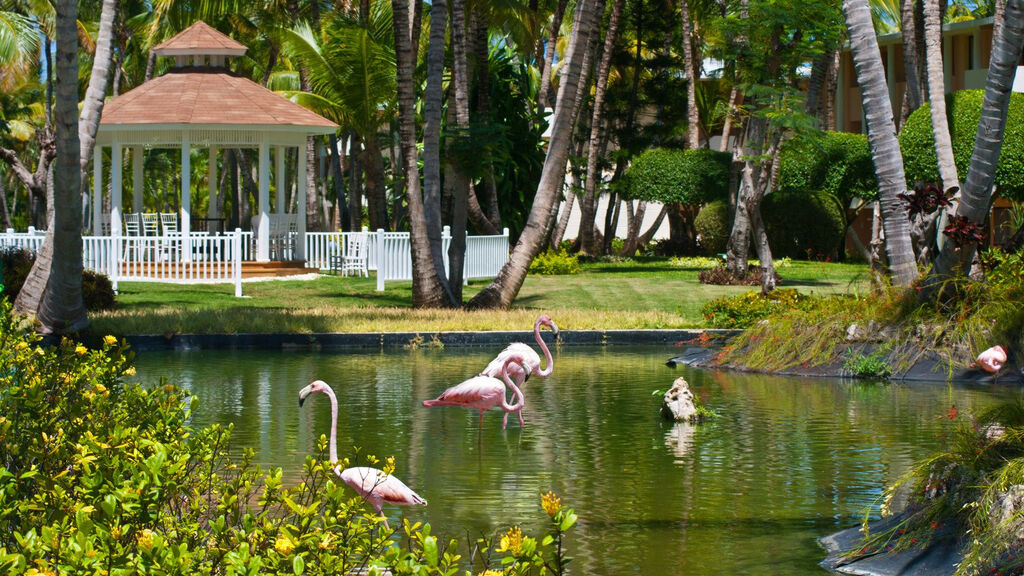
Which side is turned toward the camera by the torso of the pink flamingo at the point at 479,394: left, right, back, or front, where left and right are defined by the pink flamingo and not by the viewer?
right

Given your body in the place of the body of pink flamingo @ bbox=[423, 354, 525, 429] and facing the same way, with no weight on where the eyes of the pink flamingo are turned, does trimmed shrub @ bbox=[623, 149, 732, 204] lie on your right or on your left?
on your left

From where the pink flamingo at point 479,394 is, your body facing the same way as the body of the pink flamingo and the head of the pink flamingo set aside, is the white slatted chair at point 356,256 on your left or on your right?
on your left

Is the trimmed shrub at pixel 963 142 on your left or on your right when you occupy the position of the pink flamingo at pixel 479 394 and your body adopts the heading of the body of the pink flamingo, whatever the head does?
on your left

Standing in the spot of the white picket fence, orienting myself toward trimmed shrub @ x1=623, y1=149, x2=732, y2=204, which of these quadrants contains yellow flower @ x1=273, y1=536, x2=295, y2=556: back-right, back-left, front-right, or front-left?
back-right

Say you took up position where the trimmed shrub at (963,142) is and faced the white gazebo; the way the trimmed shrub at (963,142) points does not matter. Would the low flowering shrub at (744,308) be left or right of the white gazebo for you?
left

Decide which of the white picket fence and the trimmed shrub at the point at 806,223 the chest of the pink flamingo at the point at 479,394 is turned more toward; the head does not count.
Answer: the trimmed shrub

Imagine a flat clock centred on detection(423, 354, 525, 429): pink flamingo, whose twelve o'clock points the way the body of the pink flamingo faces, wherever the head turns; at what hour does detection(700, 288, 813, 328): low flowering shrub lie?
The low flowering shrub is roughly at 10 o'clock from the pink flamingo.

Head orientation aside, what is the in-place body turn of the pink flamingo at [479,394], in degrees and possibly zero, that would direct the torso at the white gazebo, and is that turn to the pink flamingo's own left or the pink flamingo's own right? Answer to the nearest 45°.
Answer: approximately 90° to the pink flamingo's own left

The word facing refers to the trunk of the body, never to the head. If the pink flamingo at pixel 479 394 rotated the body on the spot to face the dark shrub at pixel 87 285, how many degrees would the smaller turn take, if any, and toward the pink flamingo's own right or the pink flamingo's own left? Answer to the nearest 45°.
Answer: approximately 135° to the pink flamingo's own left

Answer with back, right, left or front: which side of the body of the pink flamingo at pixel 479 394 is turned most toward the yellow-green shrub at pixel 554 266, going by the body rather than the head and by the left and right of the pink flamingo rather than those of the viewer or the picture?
left

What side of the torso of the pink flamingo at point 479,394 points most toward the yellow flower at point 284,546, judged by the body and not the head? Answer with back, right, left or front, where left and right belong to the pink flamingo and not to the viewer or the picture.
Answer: right
